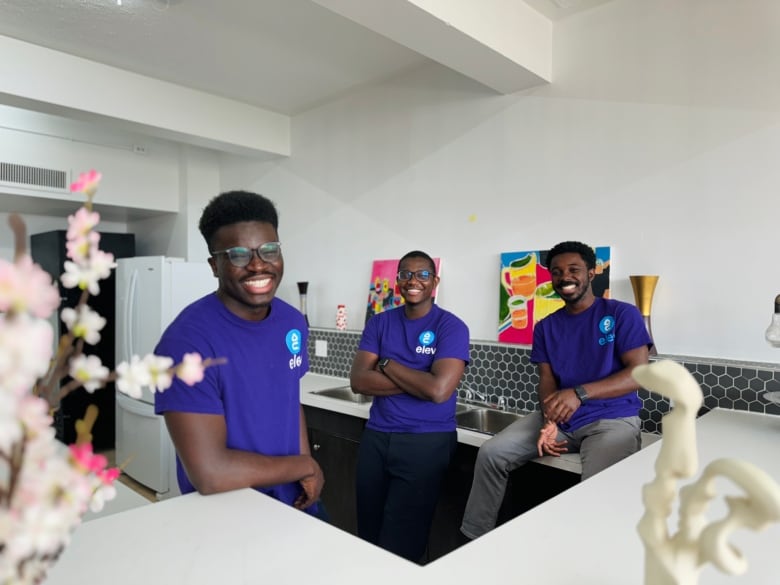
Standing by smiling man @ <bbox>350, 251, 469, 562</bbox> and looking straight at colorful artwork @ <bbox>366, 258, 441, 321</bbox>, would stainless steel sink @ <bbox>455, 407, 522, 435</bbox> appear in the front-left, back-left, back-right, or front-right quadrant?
front-right

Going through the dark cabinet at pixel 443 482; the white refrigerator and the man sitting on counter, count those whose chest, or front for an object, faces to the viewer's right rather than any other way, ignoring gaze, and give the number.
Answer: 0

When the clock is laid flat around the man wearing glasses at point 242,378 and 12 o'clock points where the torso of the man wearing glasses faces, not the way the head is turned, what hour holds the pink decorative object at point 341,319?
The pink decorative object is roughly at 8 o'clock from the man wearing glasses.

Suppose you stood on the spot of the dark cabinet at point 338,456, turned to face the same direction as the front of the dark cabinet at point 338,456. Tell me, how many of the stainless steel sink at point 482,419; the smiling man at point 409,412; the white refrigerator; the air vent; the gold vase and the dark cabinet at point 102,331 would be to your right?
3

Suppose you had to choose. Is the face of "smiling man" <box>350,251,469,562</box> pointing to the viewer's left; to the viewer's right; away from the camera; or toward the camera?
toward the camera

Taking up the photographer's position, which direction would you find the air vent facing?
facing the viewer and to the right of the viewer

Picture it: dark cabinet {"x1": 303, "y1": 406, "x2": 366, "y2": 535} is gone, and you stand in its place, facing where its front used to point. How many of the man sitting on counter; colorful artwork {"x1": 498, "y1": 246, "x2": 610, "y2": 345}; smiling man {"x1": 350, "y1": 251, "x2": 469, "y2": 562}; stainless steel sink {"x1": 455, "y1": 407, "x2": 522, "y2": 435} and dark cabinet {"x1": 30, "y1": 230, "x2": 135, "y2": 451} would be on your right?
1

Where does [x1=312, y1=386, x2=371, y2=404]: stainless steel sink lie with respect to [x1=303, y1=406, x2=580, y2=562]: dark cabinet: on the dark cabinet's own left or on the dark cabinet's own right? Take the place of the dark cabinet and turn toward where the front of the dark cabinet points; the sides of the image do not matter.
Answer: on the dark cabinet's own right

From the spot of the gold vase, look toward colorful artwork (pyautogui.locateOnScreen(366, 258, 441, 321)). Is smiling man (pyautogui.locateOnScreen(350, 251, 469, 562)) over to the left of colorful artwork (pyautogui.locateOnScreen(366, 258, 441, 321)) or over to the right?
left

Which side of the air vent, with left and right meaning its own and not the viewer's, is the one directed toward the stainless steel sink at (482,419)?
front

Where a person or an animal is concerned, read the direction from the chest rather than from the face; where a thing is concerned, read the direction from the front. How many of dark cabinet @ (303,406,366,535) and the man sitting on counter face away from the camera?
0

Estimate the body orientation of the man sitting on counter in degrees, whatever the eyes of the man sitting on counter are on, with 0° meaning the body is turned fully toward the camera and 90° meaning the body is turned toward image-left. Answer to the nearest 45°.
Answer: approximately 45°

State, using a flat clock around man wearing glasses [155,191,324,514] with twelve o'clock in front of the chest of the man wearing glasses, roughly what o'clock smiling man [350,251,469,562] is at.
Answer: The smiling man is roughly at 9 o'clock from the man wearing glasses.

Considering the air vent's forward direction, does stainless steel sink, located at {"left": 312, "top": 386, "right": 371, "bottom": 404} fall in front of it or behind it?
in front

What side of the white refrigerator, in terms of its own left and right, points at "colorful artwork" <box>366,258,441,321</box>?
left

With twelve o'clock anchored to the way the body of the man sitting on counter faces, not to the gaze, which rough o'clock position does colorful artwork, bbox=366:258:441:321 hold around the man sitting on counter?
The colorful artwork is roughly at 3 o'clock from the man sitting on counter.

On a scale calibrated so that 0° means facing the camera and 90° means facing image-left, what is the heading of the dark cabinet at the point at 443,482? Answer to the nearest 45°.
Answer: approximately 45°

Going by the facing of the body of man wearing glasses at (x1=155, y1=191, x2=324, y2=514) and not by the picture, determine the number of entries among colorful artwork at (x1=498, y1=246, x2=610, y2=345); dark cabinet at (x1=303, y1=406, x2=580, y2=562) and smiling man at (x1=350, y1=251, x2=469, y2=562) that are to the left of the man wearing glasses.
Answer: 3

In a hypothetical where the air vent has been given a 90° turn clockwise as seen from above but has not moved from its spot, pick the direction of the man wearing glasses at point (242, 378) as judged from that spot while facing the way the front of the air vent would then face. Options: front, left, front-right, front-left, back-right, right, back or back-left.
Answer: front-left

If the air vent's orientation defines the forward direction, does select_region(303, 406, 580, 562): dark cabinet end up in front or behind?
in front
